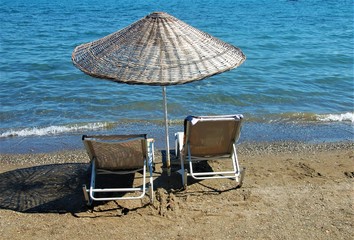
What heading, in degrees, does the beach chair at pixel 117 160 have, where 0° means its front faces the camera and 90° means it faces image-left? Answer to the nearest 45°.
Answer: approximately 180°

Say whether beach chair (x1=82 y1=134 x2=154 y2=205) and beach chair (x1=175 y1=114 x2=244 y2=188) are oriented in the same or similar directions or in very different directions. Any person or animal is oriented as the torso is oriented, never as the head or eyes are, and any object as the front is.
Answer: same or similar directions

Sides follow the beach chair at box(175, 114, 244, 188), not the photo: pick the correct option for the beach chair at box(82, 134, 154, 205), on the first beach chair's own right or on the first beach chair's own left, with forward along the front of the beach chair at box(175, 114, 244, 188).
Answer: on the first beach chair's own left

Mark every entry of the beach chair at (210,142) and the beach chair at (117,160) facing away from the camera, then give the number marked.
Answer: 2

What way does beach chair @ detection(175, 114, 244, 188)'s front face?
away from the camera

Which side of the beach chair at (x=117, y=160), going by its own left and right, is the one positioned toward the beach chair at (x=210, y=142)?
right
